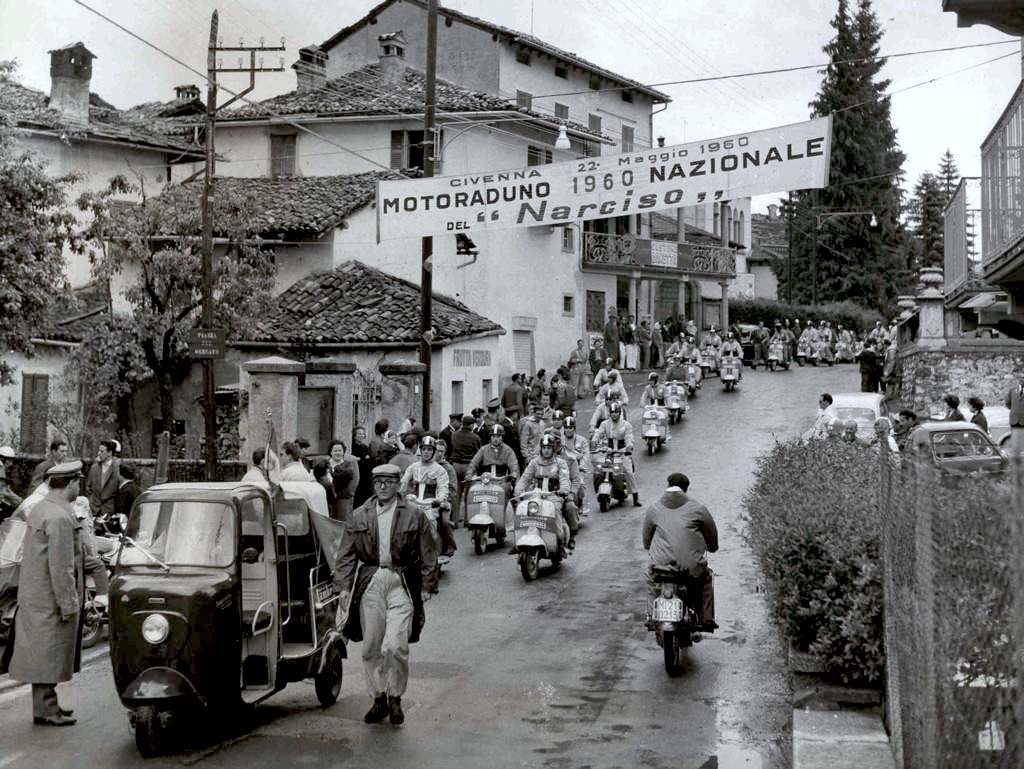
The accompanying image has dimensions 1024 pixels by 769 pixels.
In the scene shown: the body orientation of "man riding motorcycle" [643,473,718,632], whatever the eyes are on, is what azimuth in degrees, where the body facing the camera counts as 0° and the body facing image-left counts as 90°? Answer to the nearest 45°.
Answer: approximately 180°

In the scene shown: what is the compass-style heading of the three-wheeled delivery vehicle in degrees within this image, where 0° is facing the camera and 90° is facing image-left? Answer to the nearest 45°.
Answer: approximately 45°

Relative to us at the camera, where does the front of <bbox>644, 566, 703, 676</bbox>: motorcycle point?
facing away from the viewer

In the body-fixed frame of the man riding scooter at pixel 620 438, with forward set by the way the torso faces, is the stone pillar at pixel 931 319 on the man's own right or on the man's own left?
on the man's own left

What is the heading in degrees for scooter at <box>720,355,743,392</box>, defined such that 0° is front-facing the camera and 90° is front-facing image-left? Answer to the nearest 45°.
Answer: approximately 0°

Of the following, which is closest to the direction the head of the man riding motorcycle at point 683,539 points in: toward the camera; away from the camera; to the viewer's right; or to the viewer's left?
away from the camera

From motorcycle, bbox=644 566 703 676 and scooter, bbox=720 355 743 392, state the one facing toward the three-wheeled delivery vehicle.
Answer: scooter, bbox=720 355 743 392
